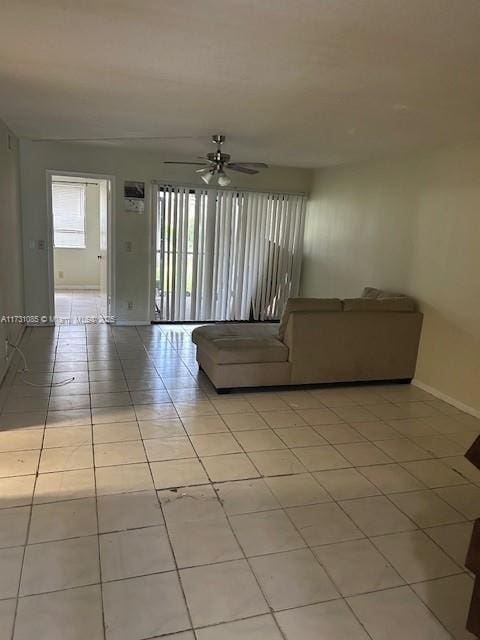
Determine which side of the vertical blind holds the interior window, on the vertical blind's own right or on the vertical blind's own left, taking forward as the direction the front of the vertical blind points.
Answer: on the vertical blind's own right

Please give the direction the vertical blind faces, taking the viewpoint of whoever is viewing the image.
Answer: facing the viewer

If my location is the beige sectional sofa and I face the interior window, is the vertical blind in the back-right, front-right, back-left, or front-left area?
front-right

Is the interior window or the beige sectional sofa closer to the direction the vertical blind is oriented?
the beige sectional sofa

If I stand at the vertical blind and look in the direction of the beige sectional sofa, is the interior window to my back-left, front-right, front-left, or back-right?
back-right

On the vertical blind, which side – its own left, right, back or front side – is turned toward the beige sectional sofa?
front

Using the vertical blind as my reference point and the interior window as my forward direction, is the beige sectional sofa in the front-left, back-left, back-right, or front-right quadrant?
back-left
